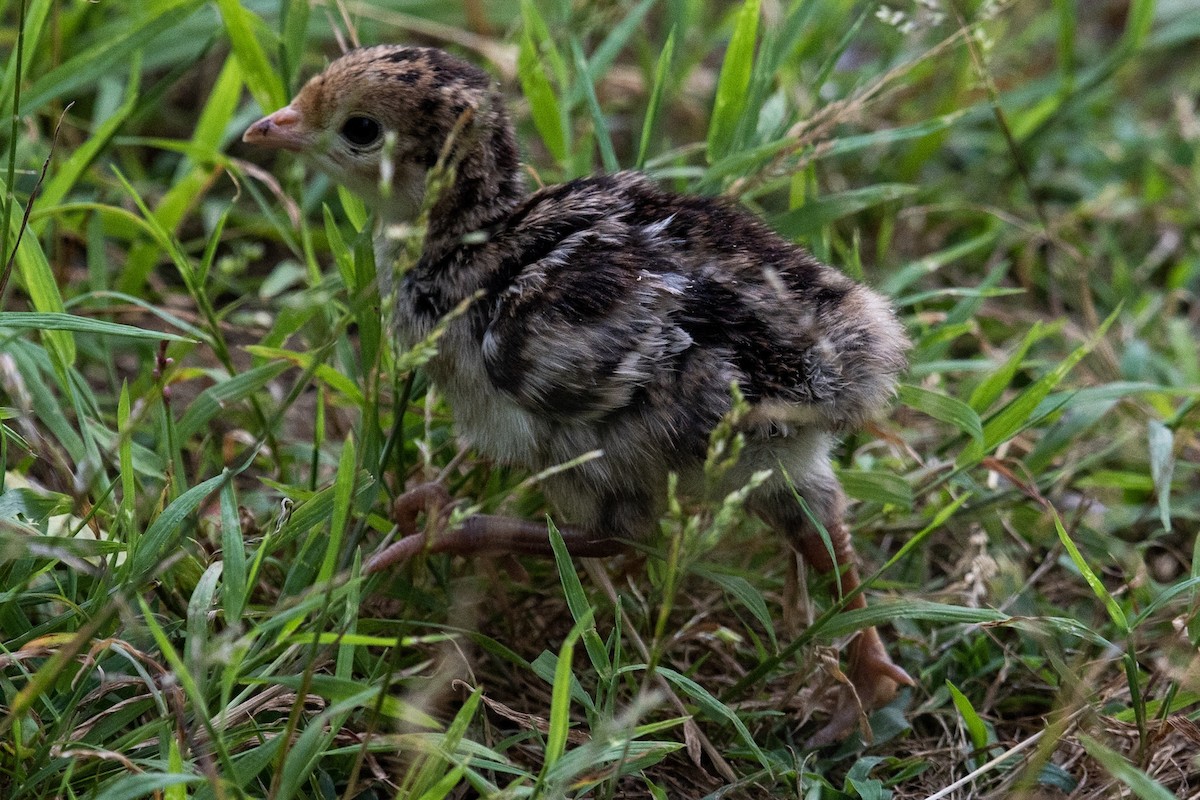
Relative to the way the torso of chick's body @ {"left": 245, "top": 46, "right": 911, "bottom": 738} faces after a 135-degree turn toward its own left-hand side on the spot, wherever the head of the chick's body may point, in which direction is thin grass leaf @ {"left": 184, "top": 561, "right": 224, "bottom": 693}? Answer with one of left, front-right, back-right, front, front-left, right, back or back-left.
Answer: right

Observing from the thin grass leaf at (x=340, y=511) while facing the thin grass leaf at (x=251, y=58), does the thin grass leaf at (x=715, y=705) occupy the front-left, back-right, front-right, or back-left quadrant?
back-right

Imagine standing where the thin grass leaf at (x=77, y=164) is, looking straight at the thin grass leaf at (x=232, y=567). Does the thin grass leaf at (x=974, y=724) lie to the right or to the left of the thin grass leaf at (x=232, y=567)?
left

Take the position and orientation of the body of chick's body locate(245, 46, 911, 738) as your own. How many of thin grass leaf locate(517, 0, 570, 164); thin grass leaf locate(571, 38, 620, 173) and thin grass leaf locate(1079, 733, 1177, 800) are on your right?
2

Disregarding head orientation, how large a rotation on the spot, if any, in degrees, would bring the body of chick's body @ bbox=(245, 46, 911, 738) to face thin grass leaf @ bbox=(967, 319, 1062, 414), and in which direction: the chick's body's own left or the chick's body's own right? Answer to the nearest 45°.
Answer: approximately 135° to the chick's body's own right

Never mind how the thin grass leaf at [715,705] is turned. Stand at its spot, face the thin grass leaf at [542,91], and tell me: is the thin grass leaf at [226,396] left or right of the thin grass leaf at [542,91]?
left

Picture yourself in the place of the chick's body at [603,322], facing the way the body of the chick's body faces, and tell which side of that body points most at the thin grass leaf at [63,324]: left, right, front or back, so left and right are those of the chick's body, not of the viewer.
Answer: front

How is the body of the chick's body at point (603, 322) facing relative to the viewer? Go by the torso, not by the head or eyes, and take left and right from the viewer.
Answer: facing to the left of the viewer

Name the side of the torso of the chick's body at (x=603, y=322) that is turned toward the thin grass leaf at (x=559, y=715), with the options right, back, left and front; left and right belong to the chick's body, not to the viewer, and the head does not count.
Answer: left

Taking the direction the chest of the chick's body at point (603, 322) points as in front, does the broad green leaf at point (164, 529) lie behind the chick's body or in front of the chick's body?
in front

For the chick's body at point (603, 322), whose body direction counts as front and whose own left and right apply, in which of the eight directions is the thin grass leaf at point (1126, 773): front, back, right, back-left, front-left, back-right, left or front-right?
back-left

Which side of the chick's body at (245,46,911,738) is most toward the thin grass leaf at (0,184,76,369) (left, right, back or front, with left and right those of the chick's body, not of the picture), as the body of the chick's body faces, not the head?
front

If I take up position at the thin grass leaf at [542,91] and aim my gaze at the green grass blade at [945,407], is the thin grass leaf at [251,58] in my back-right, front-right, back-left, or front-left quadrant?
back-right

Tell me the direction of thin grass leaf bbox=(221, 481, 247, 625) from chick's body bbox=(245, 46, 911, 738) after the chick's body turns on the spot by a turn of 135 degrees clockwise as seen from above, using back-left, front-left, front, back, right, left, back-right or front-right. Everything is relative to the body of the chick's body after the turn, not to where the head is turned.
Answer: back

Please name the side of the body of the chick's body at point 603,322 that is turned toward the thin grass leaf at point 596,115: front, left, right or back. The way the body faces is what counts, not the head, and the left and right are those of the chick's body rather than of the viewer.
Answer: right

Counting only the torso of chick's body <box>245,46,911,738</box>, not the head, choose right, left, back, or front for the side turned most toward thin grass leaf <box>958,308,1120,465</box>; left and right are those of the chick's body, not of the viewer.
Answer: back
